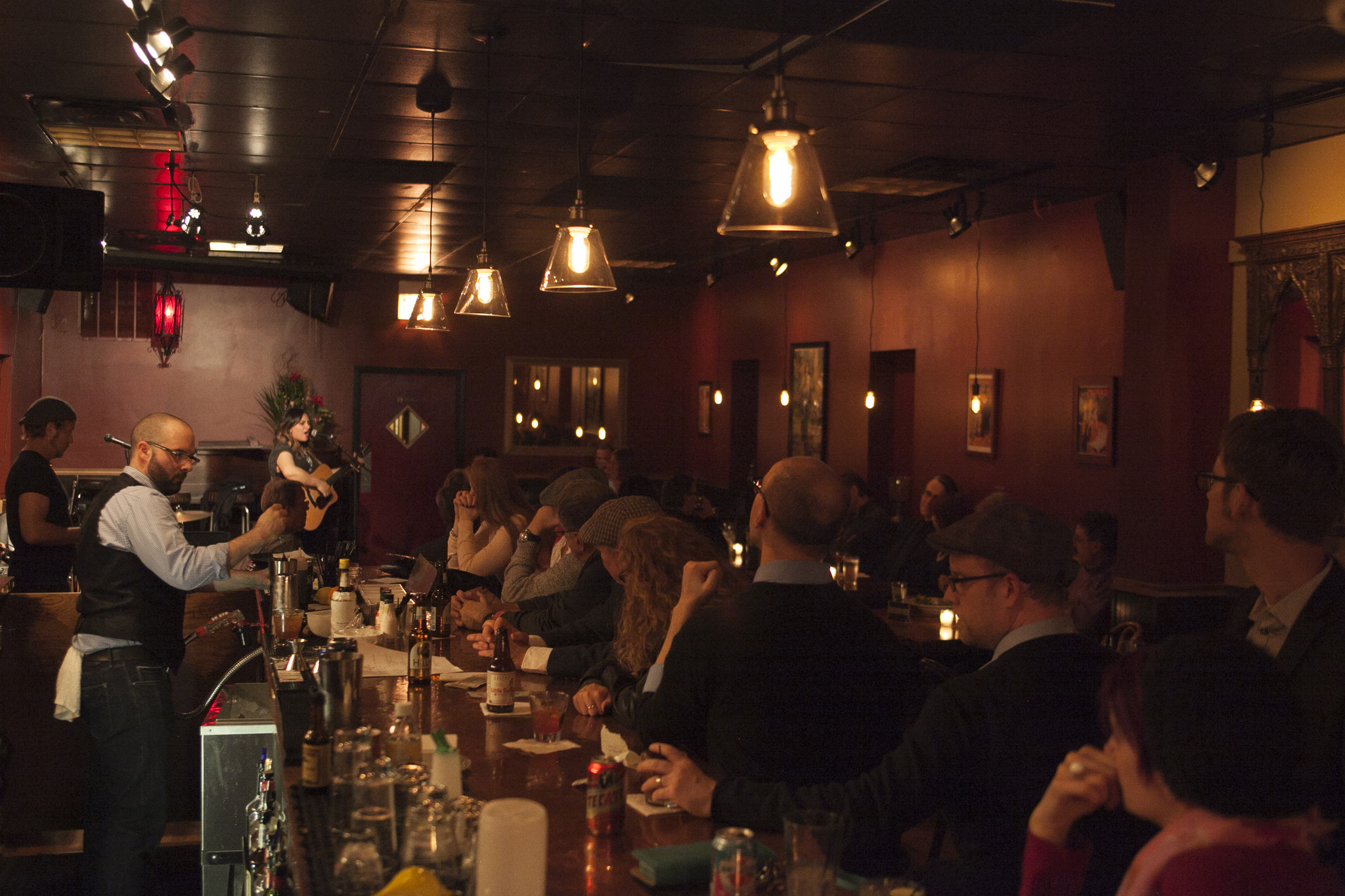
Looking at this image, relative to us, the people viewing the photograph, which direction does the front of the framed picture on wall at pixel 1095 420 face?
facing the viewer and to the left of the viewer

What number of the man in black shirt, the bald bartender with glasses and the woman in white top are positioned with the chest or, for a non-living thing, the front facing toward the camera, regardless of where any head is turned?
0

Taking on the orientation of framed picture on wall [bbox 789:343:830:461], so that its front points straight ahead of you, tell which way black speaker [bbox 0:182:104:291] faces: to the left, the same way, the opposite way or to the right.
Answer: to the left

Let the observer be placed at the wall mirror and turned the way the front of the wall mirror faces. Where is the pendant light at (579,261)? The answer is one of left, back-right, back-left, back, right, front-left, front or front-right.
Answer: front

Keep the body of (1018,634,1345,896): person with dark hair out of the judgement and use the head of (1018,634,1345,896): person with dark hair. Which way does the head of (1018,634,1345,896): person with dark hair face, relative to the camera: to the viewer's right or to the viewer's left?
to the viewer's left

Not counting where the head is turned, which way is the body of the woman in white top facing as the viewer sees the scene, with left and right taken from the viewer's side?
facing to the left of the viewer

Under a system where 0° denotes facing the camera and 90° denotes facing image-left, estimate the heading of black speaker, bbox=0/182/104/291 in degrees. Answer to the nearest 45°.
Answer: approximately 0°

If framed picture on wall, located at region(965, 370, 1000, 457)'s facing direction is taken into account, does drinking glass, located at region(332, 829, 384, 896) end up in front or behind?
in front

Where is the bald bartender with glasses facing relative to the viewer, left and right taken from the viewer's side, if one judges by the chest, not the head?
facing to the right of the viewer

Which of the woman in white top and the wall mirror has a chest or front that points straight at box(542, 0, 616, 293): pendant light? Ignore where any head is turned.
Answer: the wall mirror

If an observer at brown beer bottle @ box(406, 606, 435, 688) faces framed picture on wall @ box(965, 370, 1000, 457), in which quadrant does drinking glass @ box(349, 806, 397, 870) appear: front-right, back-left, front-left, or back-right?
back-right

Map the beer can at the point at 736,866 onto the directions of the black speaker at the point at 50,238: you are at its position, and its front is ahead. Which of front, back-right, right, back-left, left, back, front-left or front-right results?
front

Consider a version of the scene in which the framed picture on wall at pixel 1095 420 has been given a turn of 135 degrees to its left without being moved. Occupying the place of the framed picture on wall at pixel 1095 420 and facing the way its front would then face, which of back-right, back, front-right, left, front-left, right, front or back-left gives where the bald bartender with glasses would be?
back-right

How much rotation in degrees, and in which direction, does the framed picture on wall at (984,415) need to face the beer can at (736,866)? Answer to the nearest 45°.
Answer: approximately 45° to its left

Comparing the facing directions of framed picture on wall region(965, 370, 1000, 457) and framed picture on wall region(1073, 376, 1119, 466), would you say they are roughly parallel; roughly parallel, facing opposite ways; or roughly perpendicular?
roughly parallel

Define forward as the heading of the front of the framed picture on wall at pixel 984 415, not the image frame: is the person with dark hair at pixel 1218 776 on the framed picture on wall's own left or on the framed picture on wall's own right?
on the framed picture on wall's own left

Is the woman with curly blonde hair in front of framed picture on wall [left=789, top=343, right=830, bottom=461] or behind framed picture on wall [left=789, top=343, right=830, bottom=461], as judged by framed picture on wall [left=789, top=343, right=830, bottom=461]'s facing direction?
in front

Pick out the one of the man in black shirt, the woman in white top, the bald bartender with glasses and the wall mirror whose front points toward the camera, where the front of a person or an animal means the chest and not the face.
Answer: the wall mirror

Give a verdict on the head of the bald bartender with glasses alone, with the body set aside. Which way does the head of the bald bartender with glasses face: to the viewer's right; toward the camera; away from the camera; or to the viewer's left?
to the viewer's right
